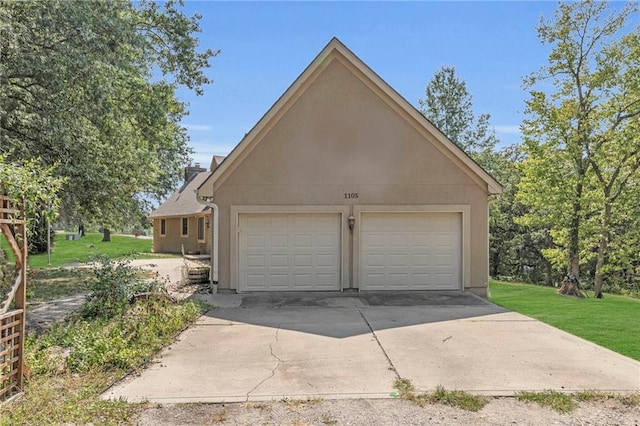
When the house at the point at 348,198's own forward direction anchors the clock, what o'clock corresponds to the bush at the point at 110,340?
The bush is roughly at 1 o'clock from the house.

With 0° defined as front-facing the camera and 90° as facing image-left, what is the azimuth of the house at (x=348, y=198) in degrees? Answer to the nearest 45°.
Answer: approximately 0°

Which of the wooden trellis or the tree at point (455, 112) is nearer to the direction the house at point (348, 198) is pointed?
the wooden trellis

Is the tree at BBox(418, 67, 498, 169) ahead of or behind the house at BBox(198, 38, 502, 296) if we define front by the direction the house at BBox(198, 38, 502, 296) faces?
behind

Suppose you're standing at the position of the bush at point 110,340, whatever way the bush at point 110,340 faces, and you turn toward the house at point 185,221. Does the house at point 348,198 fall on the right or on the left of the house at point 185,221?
right

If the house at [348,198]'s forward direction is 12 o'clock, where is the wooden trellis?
The wooden trellis is roughly at 1 o'clock from the house.

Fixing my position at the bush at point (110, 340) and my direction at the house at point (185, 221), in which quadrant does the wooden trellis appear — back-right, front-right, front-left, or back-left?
back-left

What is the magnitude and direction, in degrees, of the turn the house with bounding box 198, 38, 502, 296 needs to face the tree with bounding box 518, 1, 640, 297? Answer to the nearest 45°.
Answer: approximately 135° to its left

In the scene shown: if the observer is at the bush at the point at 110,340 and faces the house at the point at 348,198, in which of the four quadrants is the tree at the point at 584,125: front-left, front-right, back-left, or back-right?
front-right

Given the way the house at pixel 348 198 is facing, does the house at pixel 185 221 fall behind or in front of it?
behind

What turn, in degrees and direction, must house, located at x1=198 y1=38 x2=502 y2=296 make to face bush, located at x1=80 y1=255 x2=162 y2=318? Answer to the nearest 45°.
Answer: approximately 45° to its right
